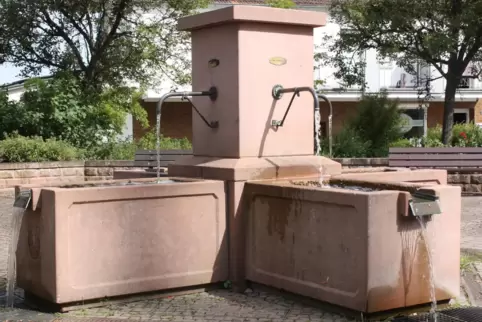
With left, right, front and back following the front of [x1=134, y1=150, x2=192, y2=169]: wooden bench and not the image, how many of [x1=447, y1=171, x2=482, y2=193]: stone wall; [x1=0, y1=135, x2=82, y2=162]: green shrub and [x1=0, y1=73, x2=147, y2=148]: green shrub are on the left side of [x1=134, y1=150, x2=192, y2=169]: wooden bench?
1

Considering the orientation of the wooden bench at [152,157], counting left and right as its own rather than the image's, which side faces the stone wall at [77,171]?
right

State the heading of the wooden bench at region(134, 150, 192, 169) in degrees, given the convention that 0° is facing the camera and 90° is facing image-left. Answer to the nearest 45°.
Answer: approximately 0°

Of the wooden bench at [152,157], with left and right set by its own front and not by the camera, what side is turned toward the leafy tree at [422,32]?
left

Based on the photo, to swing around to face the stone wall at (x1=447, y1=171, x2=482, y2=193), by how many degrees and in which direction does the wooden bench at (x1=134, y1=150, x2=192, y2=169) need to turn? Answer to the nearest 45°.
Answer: approximately 90° to its left

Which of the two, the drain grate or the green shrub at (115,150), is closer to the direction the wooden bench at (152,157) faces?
the drain grate

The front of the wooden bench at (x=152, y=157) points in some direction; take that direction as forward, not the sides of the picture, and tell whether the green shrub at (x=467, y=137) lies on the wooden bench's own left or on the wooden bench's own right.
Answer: on the wooden bench's own left

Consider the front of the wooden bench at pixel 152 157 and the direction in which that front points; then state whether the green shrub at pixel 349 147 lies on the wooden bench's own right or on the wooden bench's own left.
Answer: on the wooden bench's own left

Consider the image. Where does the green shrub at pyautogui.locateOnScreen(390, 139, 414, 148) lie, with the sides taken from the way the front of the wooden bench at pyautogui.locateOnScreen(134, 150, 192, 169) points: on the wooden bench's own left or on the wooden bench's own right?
on the wooden bench's own left

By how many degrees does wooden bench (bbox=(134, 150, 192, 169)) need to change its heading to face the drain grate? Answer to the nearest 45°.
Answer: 0° — it already faces it

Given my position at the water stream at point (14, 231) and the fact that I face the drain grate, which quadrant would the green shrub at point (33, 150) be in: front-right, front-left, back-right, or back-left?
back-left

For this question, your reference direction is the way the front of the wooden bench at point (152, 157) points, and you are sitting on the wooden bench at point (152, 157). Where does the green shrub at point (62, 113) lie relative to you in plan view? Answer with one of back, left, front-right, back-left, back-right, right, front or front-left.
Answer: back-right

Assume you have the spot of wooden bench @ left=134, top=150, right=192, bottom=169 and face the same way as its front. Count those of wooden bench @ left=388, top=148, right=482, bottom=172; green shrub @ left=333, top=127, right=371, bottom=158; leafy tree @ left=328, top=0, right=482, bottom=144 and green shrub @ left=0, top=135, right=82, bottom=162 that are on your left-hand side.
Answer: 3
